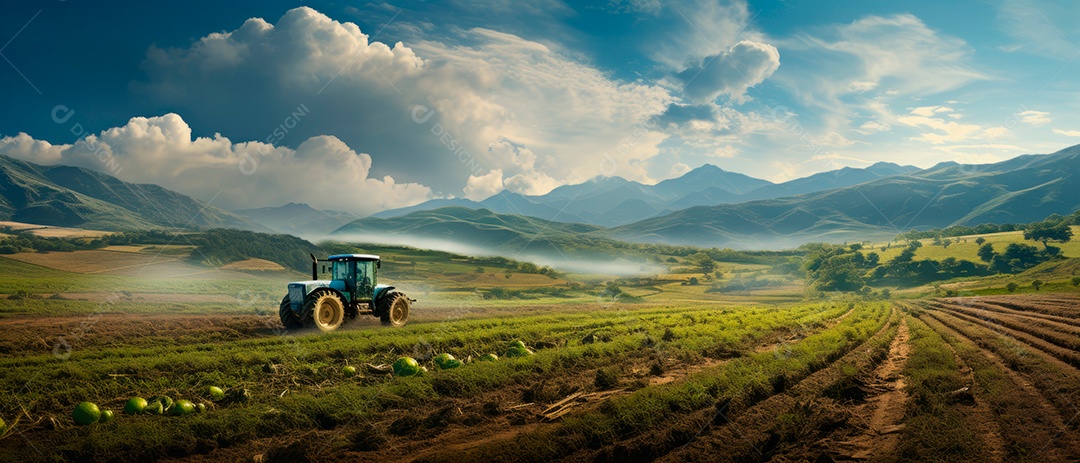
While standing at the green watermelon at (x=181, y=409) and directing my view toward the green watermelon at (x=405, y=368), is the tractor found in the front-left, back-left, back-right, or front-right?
front-left

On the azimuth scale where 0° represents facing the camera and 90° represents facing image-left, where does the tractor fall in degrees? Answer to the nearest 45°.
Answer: approximately 45°

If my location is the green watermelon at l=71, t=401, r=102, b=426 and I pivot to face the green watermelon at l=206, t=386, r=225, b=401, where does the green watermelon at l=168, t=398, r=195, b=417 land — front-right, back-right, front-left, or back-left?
front-right

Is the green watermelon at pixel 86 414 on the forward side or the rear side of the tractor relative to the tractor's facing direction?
on the forward side

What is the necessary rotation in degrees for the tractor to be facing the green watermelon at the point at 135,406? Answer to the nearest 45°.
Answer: approximately 45° to its left

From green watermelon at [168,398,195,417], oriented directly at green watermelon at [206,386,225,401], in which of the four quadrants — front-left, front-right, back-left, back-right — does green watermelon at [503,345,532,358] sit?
front-right

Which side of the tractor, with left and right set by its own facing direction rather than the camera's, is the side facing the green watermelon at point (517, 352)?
left

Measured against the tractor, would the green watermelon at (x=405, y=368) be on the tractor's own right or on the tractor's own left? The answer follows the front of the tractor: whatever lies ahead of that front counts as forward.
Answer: on the tractor's own left

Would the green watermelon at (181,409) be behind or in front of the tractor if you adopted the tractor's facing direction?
in front
